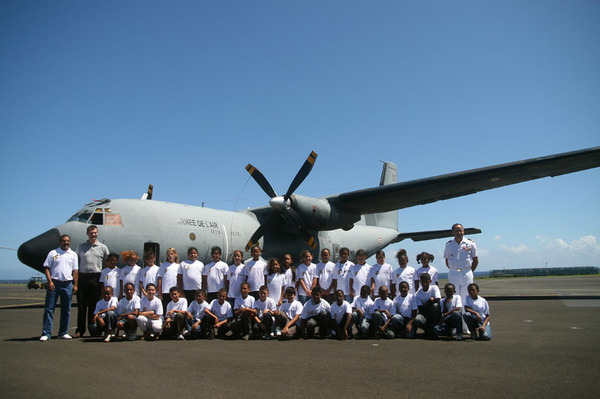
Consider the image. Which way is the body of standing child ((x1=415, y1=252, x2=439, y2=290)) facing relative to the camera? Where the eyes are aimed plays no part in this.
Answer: toward the camera

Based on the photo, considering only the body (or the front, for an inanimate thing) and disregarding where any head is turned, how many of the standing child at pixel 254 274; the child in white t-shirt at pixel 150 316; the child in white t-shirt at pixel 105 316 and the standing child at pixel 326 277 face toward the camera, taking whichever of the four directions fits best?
4

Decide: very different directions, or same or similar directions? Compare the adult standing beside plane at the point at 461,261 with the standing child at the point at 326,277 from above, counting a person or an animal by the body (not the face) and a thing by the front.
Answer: same or similar directions

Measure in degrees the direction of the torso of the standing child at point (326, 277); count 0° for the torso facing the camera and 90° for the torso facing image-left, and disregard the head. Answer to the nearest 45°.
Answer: approximately 0°

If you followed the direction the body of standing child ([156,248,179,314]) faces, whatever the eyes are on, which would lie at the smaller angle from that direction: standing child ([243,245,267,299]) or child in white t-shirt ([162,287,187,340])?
the child in white t-shirt

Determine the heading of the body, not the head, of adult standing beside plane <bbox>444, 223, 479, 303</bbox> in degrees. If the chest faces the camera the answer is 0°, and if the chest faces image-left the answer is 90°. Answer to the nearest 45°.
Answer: approximately 0°

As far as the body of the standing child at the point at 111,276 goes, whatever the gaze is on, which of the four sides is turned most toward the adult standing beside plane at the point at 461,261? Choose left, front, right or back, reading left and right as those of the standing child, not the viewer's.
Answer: left

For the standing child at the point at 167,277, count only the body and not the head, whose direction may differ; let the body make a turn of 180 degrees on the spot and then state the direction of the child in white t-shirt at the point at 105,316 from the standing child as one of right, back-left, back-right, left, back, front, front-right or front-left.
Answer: back-left

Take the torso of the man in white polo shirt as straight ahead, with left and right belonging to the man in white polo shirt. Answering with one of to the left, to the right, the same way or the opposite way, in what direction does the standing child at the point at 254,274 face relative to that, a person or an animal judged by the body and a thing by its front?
the same way

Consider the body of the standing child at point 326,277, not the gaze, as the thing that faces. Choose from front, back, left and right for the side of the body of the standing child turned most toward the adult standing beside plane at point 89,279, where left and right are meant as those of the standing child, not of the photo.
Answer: right
